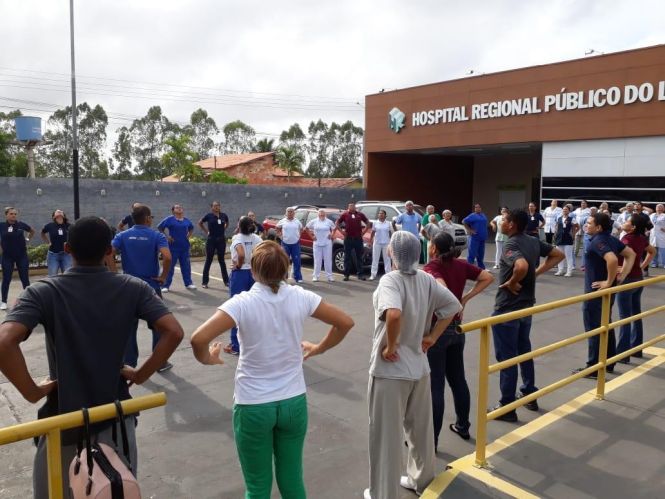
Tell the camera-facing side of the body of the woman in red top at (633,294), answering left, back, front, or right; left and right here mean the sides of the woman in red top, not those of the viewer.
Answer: left

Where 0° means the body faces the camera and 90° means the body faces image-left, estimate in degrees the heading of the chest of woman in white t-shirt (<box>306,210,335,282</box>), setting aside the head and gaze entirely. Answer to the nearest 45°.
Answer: approximately 0°

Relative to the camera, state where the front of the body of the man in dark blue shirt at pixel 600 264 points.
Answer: to the viewer's left

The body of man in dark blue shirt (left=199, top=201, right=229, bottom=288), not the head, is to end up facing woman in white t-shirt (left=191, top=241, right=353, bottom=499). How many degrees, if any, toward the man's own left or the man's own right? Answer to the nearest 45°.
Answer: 0° — they already face them

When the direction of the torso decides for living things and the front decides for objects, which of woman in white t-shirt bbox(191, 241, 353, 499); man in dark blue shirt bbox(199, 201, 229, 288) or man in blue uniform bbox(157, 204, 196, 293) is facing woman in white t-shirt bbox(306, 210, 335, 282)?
woman in white t-shirt bbox(191, 241, 353, 499)

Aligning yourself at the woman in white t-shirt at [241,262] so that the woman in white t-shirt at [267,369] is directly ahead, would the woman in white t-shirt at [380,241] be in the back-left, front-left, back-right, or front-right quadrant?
back-left

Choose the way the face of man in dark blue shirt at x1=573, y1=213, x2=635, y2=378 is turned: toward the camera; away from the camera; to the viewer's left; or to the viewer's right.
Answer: to the viewer's left

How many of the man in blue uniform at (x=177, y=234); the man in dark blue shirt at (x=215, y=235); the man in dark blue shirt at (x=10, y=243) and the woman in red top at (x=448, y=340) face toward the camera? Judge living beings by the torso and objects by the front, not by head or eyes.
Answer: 3

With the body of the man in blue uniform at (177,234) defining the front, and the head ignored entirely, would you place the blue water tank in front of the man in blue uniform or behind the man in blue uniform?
behind

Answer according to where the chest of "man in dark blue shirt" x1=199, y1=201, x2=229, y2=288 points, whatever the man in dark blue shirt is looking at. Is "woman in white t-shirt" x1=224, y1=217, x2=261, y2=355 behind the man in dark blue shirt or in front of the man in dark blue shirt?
in front

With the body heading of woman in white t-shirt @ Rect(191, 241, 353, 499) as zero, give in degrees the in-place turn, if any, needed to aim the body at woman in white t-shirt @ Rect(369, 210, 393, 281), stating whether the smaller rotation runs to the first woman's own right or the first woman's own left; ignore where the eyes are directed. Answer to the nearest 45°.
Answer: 0° — they already face them

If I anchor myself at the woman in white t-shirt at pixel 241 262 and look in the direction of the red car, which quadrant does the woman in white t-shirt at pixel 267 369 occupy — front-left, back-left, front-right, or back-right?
back-right

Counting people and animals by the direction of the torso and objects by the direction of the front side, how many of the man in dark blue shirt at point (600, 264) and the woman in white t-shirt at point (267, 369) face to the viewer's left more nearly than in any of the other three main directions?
1
